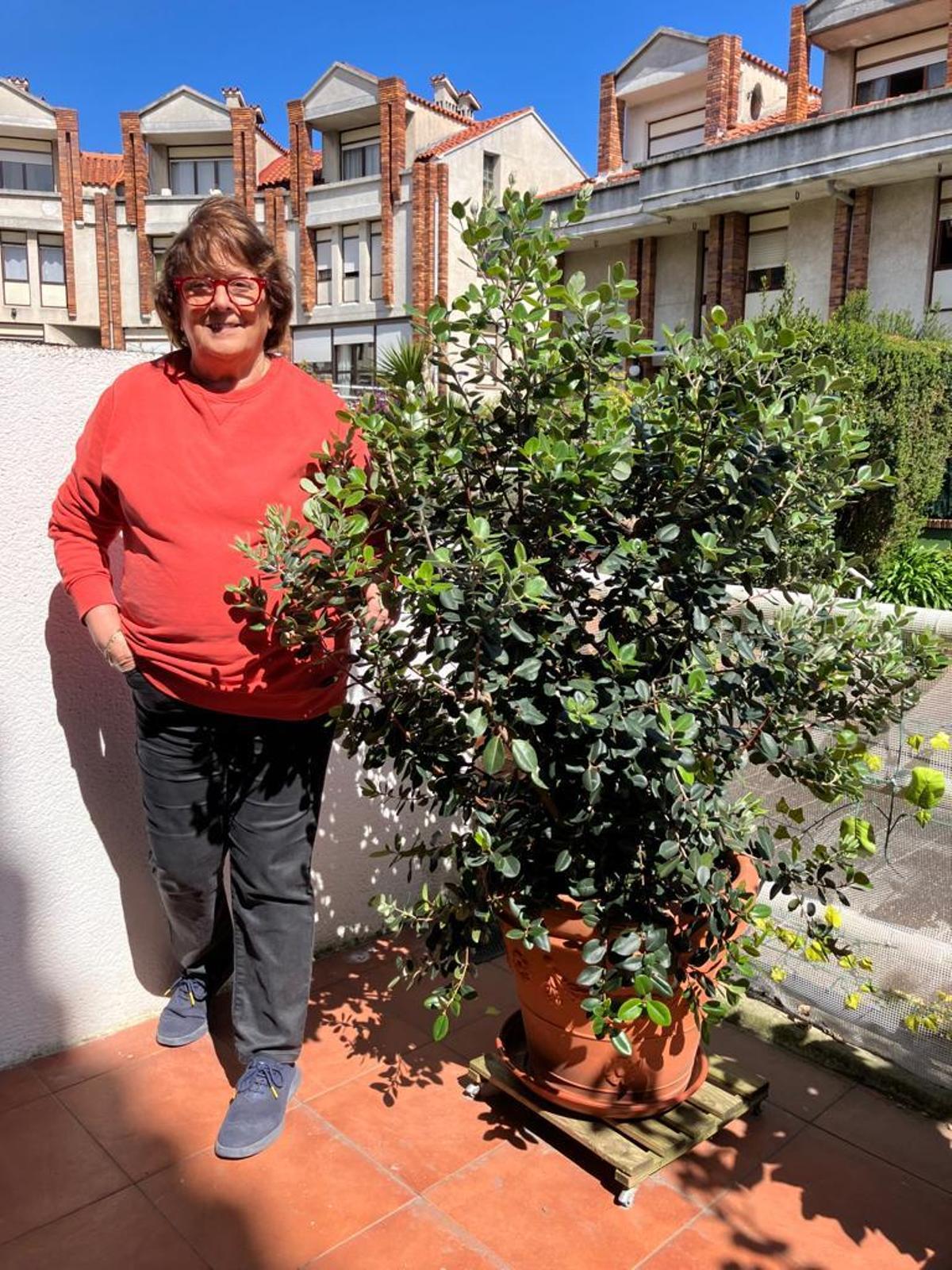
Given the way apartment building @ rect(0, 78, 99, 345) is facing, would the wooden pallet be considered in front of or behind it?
in front

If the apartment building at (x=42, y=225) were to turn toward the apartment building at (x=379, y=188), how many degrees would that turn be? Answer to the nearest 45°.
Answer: approximately 45° to its left

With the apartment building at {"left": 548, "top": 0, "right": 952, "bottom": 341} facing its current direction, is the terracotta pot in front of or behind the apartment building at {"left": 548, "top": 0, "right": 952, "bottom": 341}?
in front

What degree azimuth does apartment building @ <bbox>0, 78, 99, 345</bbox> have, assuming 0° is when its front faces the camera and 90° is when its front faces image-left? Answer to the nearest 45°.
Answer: approximately 0°

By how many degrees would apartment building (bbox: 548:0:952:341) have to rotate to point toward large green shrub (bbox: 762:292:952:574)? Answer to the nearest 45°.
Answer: approximately 45° to its left

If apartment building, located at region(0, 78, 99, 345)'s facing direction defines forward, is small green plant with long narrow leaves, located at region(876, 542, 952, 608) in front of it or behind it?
in front

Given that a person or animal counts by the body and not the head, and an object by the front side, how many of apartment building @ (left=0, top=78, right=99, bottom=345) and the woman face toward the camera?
2

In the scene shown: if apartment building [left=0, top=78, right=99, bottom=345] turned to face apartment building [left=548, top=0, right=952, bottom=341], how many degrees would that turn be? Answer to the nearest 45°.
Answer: approximately 45° to its left

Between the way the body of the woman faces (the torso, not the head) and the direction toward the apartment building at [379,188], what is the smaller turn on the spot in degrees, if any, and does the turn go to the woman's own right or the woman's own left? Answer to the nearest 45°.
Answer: approximately 180°
